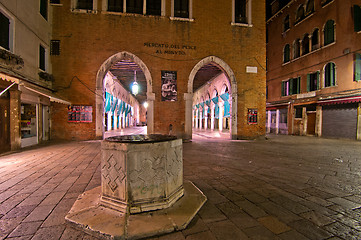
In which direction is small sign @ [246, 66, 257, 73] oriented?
toward the camera
